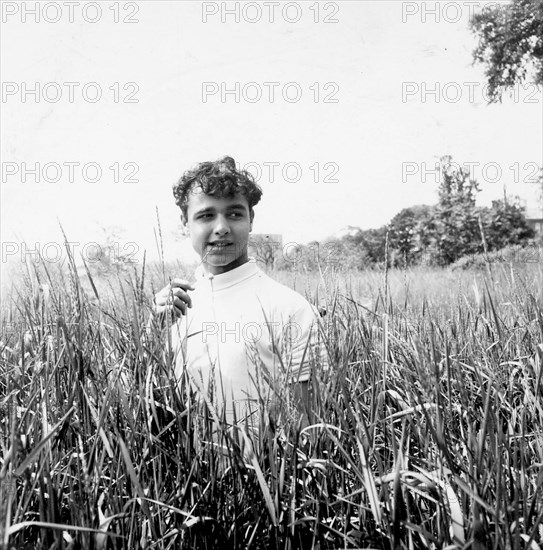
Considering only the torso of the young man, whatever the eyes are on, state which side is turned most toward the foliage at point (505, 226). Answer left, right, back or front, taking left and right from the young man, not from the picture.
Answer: back

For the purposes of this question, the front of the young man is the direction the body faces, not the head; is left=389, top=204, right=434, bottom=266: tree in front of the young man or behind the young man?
behind

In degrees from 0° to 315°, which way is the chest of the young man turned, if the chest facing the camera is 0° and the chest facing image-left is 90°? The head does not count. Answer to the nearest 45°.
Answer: approximately 45°

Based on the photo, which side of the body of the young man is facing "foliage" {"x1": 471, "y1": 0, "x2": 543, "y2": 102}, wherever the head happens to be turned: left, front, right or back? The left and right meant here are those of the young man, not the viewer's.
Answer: back
